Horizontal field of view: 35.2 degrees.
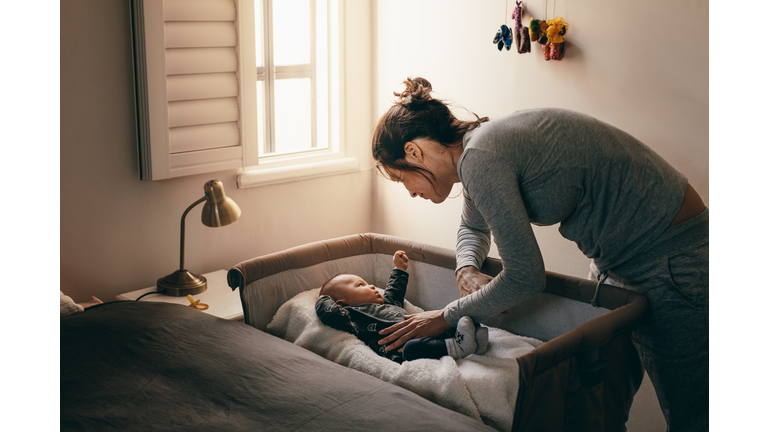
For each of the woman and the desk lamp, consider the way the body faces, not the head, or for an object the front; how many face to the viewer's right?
1

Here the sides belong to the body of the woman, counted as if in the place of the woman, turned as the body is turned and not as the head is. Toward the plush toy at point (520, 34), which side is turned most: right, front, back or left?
right

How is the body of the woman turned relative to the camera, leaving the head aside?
to the viewer's left

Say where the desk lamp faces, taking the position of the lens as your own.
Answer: facing to the right of the viewer

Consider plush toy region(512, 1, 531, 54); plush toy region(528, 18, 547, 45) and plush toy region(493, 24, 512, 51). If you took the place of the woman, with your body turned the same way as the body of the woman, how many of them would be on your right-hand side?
3

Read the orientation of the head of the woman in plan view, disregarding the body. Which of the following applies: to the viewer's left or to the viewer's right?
to the viewer's left

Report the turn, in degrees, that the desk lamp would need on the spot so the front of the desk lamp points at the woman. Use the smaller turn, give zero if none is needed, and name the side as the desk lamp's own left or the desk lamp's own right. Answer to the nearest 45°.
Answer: approximately 45° to the desk lamp's own right
